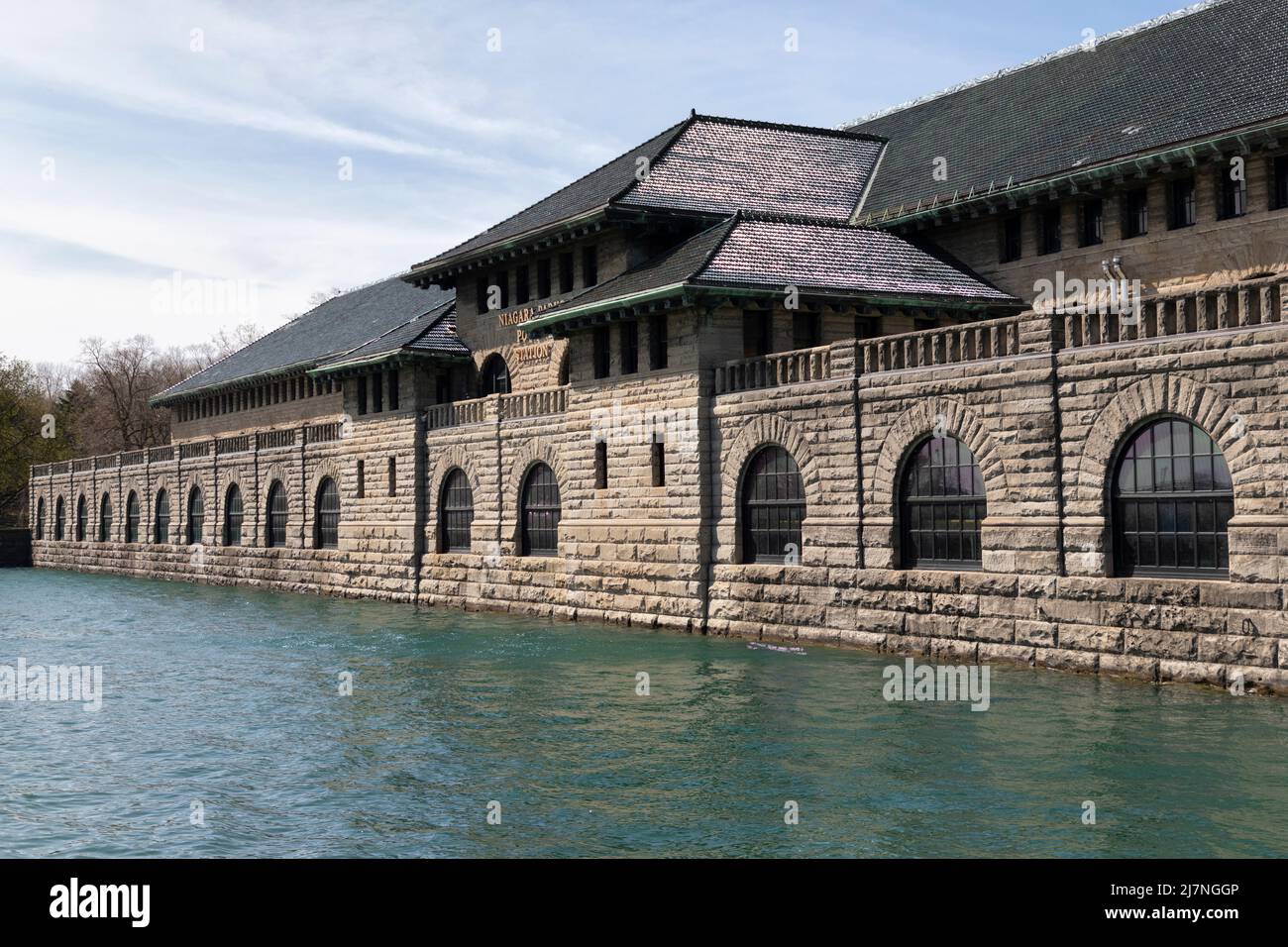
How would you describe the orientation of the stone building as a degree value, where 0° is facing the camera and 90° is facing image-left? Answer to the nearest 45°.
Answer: approximately 45°
